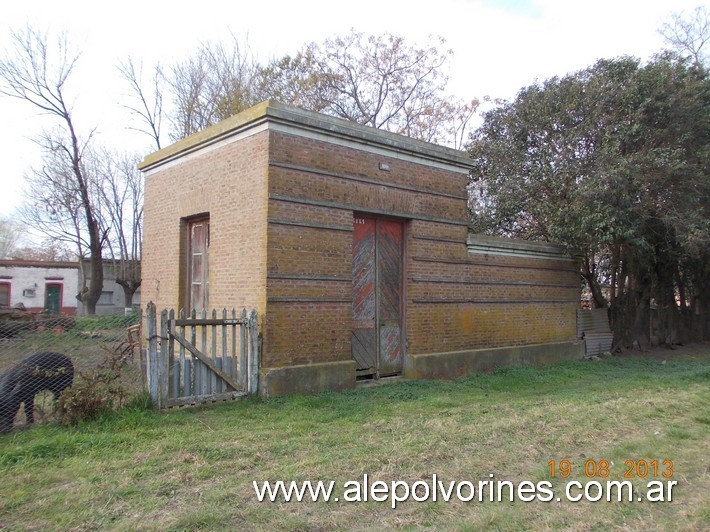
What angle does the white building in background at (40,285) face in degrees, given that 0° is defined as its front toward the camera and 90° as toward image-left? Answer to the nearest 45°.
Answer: approximately 0°

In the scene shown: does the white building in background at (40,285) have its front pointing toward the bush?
yes

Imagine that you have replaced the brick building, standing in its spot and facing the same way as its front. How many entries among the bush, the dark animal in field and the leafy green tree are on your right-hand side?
2

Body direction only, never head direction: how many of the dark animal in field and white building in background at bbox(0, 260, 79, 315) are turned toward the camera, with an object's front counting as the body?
1

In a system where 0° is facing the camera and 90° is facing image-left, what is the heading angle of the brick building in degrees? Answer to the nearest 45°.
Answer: approximately 315°

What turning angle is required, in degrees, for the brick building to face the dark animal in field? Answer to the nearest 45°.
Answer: approximately 90° to its right

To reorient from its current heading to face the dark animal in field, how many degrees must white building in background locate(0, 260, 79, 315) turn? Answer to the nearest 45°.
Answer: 0° — it already faces it
